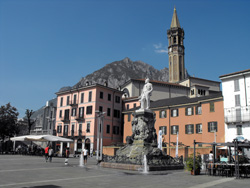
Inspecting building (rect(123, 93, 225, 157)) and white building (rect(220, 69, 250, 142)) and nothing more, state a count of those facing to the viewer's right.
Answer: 0

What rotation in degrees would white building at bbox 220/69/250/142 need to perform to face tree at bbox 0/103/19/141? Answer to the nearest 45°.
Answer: approximately 45° to its right

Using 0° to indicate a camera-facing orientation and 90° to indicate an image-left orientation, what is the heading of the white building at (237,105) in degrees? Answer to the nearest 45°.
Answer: approximately 45°

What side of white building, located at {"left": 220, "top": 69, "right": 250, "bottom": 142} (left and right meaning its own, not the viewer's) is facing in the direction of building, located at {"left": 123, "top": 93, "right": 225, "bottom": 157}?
right

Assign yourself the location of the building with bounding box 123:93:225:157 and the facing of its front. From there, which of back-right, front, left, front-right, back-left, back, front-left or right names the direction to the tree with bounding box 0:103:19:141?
front-right

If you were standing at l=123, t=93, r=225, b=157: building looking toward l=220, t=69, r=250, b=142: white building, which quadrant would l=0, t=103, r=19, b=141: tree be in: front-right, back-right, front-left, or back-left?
back-right

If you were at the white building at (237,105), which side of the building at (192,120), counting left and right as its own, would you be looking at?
left

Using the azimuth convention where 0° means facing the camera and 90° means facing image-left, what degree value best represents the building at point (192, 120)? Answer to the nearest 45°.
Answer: approximately 45°
